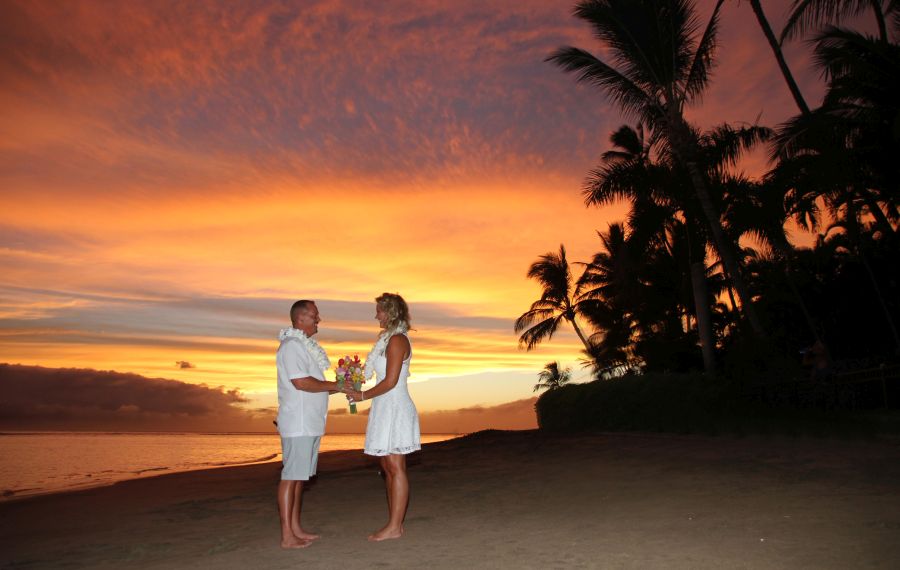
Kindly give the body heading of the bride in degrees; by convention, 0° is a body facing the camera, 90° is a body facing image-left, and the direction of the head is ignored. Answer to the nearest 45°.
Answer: approximately 90°

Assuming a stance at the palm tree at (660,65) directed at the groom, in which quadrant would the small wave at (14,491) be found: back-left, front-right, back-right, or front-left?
front-right

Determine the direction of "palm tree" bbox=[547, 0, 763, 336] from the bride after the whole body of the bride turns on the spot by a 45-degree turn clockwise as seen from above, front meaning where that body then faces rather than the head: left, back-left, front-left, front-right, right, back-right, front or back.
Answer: right

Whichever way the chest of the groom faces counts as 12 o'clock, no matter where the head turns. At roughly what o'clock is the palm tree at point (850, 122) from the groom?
The palm tree is roughly at 11 o'clock from the groom.

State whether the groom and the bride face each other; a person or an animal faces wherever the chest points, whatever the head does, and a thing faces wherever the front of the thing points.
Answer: yes

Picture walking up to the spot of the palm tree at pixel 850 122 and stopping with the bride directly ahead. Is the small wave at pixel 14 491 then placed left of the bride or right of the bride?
right

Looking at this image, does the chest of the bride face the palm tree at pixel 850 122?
no

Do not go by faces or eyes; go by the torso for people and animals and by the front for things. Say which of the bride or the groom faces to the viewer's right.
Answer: the groom

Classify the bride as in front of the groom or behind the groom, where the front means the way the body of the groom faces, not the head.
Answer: in front

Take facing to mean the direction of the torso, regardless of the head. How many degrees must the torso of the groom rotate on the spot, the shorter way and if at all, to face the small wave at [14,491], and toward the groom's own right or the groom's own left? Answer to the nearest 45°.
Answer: approximately 135° to the groom's own left

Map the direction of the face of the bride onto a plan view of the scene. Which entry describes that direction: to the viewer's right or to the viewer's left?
to the viewer's left

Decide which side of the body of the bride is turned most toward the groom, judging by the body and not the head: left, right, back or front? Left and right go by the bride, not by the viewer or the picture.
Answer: front

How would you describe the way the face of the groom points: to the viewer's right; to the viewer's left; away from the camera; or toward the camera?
to the viewer's right

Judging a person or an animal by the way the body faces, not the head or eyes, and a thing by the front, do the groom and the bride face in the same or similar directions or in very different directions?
very different directions

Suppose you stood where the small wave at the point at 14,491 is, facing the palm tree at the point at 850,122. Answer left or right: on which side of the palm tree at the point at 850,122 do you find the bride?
right

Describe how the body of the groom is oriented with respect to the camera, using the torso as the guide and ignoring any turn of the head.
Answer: to the viewer's right

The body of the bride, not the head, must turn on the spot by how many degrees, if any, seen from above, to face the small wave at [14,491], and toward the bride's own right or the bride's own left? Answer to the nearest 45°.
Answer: approximately 45° to the bride's own right
